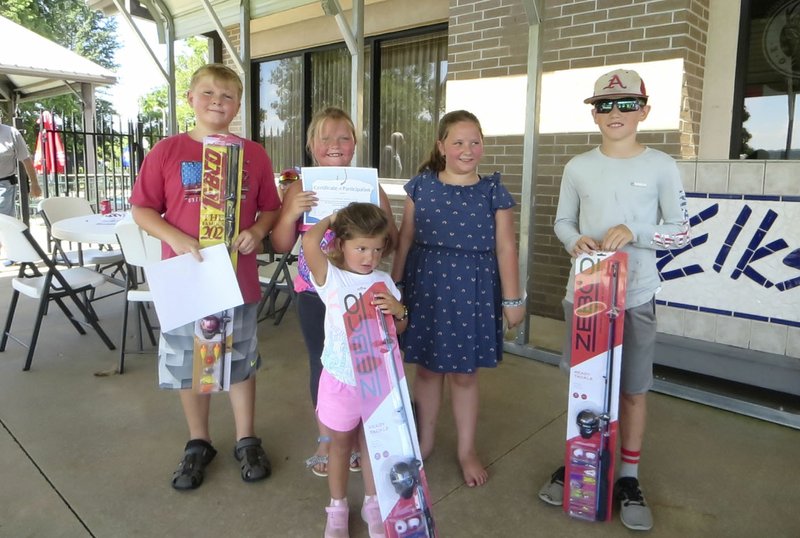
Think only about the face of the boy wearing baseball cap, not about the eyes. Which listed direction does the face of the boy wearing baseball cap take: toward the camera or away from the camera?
toward the camera

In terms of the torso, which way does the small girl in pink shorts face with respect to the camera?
toward the camera

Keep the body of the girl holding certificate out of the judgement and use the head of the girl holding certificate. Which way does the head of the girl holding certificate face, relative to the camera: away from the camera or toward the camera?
toward the camera

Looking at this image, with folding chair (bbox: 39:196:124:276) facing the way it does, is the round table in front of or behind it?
in front

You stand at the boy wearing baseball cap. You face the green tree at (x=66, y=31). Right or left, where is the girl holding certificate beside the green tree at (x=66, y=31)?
left

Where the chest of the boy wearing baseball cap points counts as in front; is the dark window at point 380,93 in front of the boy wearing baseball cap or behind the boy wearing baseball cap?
behind

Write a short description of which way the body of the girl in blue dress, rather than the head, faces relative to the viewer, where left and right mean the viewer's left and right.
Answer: facing the viewer

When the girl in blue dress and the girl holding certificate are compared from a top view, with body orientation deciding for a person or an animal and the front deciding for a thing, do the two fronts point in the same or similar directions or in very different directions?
same or similar directions

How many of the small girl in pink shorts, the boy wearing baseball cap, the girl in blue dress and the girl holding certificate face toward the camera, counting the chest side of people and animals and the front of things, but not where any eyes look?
4

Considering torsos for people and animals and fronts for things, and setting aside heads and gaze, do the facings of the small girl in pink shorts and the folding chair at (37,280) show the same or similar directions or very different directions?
very different directions

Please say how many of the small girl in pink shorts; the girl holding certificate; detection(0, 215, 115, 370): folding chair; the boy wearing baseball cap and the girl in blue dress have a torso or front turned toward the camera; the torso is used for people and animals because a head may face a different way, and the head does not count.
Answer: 4
